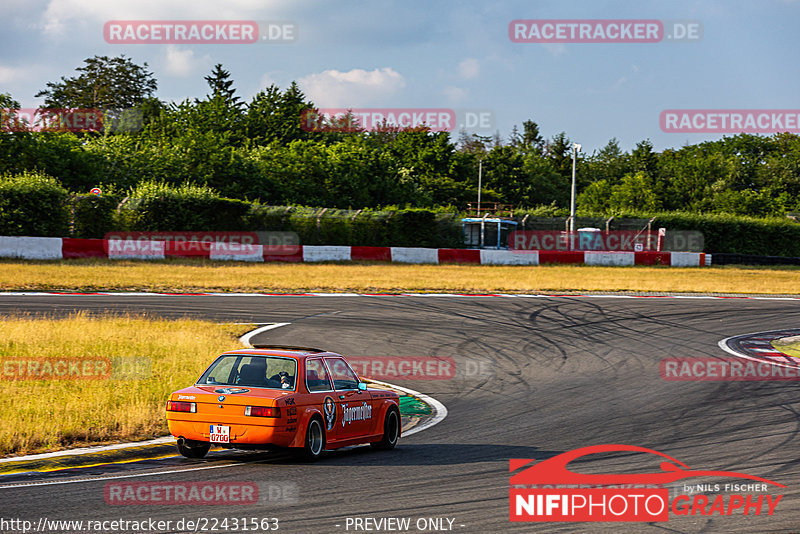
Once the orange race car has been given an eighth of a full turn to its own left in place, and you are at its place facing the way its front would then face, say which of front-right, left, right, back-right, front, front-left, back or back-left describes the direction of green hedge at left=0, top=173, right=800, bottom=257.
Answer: front

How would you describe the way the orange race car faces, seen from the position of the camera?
facing away from the viewer and to the right of the viewer

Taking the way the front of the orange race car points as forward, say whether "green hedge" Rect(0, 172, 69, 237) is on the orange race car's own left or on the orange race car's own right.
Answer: on the orange race car's own left

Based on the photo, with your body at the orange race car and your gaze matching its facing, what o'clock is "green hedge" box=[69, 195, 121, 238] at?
The green hedge is roughly at 10 o'clock from the orange race car.

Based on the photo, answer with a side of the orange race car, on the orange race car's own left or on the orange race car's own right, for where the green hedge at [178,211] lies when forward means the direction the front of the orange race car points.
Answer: on the orange race car's own left
